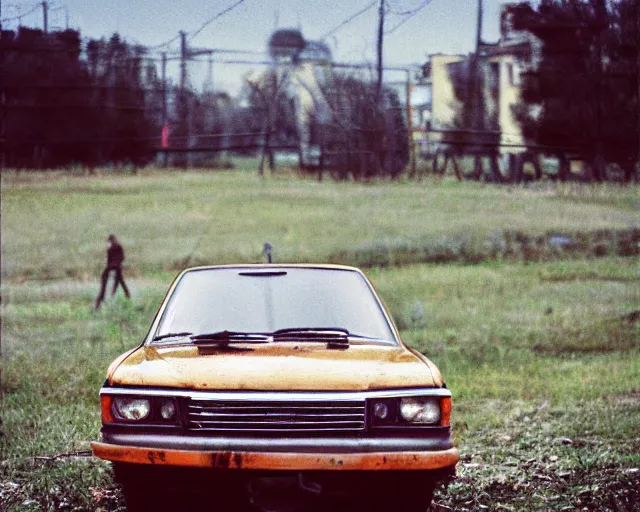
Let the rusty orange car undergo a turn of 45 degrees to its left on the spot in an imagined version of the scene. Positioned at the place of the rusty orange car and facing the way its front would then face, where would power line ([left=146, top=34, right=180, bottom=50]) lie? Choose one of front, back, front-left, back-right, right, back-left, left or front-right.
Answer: back-left

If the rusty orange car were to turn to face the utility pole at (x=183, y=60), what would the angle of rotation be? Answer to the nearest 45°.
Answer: approximately 180°

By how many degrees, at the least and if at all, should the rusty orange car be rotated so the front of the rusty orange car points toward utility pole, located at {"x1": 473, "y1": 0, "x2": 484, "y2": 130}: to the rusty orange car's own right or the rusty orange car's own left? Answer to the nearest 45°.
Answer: approximately 180°

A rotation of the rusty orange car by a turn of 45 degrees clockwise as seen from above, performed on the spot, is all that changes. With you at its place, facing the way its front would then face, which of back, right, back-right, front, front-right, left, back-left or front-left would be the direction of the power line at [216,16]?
back-right

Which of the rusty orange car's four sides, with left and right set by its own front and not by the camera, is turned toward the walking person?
back

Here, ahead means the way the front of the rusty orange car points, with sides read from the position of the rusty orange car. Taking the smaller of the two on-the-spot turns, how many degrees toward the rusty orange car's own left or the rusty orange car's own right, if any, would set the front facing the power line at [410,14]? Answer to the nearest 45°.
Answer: approximately 180°

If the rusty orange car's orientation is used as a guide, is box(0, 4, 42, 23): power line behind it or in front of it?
behind

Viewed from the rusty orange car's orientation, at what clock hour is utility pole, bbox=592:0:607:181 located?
The utility pole is roughly at 7 o'clock from the rusty orange car.

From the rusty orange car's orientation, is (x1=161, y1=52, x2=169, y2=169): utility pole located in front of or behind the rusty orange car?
behind

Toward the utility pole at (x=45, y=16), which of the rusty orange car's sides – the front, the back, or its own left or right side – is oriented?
back

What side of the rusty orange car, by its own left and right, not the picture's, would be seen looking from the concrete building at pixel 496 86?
back

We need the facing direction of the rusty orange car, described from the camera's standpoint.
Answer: facing the viewer

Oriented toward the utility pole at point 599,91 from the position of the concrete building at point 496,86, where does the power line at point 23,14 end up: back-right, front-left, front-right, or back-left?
back-right
